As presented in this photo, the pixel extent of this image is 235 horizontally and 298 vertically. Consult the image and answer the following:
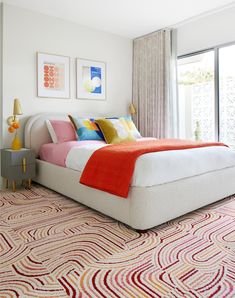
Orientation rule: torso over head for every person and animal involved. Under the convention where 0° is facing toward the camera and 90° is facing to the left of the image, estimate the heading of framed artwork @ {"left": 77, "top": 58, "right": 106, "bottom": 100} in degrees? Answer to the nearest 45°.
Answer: approximately 315°

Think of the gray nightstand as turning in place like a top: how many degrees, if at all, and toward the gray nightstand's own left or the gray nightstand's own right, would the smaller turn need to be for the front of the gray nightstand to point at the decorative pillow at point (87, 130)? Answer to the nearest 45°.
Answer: approximately 45° to the gray nightstand's own left

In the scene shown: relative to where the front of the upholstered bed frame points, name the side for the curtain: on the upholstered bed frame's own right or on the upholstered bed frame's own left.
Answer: on the upholstered bed frame's own left

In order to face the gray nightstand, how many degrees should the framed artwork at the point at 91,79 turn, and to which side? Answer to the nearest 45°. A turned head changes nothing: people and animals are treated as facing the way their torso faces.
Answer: approximately 90° to its right

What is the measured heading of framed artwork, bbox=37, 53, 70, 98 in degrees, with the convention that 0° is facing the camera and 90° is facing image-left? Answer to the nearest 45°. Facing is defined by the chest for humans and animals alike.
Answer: approximately 315°
